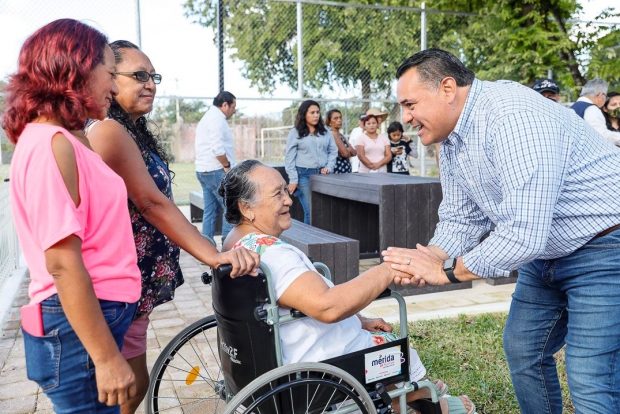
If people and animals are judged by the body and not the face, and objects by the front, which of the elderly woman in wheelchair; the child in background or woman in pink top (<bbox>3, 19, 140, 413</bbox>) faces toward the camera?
the child in background

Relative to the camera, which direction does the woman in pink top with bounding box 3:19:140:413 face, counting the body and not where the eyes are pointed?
to the viewer's right

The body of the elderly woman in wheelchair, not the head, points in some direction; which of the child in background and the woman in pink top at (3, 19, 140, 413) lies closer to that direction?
the child in background

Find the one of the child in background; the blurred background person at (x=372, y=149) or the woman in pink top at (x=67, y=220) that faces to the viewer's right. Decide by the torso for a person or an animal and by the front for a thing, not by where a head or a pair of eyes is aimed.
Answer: the woman in pink top

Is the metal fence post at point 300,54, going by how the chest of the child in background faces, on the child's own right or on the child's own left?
on the child's own right

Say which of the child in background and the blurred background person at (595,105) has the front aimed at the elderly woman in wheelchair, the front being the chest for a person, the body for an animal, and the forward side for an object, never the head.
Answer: the child in background

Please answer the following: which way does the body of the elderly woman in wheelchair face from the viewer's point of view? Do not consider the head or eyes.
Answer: to the viewer's right

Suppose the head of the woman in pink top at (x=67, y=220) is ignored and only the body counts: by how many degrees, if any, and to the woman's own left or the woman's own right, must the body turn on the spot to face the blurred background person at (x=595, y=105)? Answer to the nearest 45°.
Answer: approximately 45° to the woman's own left

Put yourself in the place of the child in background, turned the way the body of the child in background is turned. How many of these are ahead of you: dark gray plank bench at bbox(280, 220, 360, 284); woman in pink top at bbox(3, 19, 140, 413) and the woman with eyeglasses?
3

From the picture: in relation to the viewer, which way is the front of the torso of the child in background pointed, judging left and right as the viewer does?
facing the viewer

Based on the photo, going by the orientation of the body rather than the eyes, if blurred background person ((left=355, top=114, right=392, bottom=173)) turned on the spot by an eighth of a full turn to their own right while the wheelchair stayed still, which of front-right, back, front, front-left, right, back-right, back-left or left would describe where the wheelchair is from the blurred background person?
front-left
